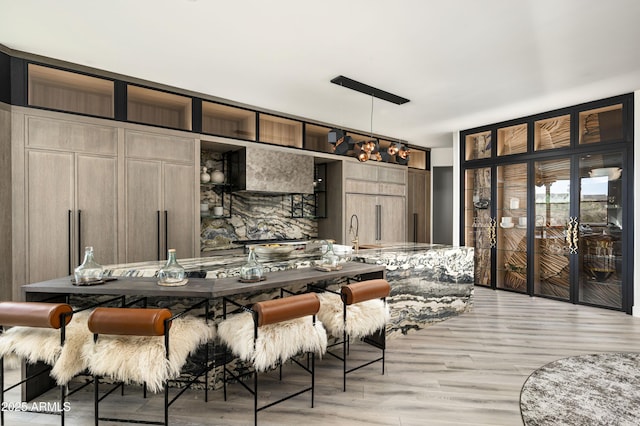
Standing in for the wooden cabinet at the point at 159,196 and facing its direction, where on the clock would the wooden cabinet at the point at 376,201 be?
the wooden cabinet at the point at 376,201 is roughly at 10 o'clock from the wooden cabinet at the point at 159,196.

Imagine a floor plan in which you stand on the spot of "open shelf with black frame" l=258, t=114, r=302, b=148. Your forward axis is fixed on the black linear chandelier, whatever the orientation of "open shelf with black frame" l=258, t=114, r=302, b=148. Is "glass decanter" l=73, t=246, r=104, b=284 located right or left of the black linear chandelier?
right

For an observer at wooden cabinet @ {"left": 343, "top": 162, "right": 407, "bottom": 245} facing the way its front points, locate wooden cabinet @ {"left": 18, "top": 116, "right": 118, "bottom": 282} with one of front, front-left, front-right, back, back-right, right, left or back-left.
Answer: right

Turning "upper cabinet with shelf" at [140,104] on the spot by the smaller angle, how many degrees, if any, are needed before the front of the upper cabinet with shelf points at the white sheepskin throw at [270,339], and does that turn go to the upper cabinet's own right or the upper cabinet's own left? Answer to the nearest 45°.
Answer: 0° — it already faces it

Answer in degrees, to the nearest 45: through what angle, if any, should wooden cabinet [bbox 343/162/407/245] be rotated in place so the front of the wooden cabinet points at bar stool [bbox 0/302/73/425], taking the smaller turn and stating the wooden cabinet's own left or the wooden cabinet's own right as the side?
approximately 45° to the wooden cabinet's own right

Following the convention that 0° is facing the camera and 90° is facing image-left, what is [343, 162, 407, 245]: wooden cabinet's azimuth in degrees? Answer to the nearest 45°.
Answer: approximately 315°

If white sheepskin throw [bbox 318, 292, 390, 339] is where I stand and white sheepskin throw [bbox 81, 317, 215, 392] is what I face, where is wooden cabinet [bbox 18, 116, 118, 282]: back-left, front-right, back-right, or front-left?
front-right

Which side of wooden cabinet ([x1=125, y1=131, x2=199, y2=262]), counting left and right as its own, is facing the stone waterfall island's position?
front

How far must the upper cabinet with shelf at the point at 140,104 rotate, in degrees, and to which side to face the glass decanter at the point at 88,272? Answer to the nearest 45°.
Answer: approximately 45° to its right

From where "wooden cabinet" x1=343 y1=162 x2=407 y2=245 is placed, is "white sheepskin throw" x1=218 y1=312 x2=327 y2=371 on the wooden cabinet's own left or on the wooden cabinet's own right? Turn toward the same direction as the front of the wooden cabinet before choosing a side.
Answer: on the wooden cabinet's own right

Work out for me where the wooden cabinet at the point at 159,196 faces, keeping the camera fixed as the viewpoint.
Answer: facing the viewer and to the right of the viewer
